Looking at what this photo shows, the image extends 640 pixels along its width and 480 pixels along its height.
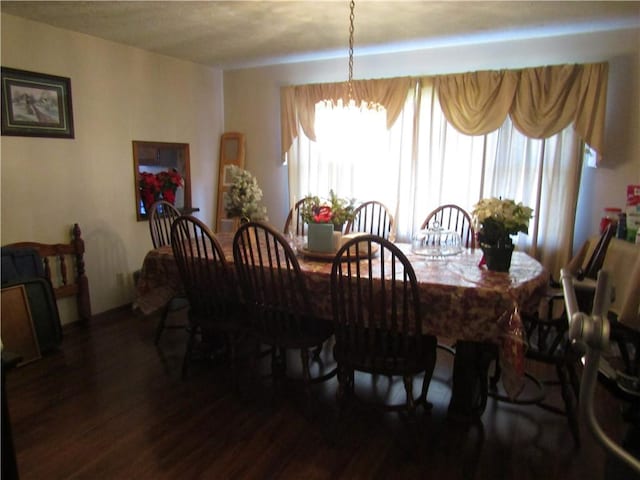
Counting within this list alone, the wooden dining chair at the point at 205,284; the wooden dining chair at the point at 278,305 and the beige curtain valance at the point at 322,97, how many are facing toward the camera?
1

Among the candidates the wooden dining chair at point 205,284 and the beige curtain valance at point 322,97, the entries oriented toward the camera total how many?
1

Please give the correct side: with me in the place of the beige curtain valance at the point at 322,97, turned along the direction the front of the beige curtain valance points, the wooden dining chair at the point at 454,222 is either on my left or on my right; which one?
on my left

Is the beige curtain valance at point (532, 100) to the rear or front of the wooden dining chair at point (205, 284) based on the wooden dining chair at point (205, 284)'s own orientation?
to the front

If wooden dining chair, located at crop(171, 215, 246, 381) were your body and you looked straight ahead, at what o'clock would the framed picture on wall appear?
The framed picture on wall is roughly at 9 o'clock from the wooden dining chair.

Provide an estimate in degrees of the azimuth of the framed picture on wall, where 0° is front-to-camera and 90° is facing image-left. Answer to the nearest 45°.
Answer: approximately 315°

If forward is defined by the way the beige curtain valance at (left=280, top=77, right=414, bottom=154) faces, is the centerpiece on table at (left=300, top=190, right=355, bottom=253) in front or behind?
in front

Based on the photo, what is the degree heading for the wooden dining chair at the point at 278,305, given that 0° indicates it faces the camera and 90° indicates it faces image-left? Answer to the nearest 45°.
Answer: approximately 225°

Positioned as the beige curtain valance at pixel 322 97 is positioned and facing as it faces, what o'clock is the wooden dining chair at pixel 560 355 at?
The wooden dining chair is roughly at 11 o'clock from the beige curtain valance.

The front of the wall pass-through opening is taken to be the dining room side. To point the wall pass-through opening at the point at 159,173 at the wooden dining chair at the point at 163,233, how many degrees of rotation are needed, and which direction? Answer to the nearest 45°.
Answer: approximately 45° to its right

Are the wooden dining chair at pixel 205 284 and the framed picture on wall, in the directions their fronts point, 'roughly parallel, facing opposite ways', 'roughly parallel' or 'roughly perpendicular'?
roughly perpendicular

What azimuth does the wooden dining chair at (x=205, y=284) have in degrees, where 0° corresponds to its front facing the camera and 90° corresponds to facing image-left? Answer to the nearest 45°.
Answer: approximately 225°
